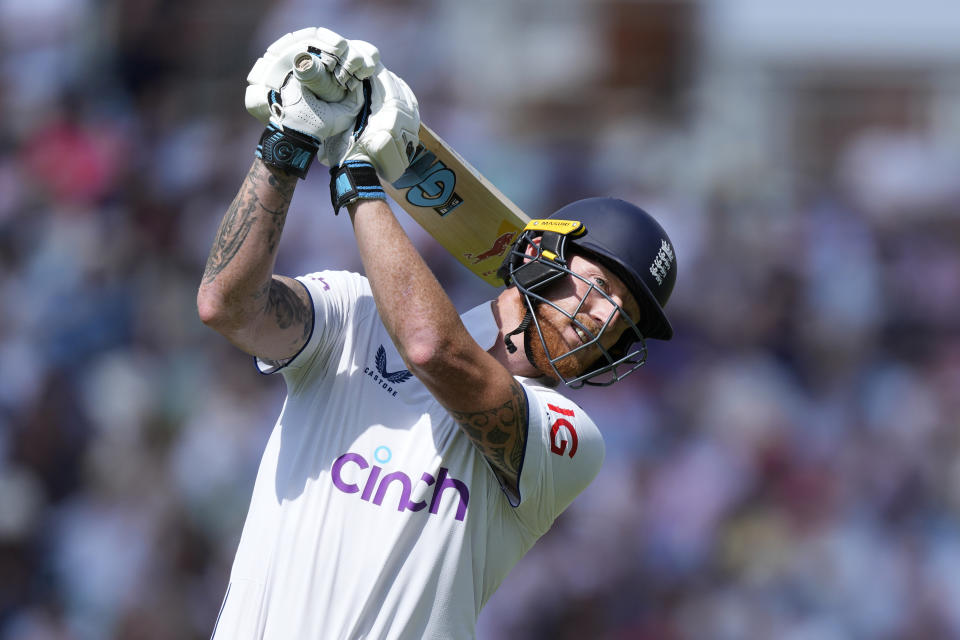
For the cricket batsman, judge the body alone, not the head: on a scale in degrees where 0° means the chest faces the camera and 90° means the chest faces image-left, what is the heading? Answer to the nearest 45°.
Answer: approximately 0°
